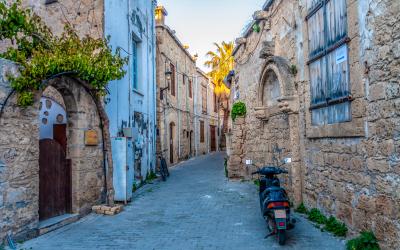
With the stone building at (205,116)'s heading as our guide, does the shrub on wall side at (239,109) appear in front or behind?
in front

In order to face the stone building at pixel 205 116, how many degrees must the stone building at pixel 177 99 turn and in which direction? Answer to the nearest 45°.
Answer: approximately 135° to its left

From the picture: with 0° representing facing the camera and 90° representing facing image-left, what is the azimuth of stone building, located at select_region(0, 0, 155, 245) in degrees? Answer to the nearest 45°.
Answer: approximately 315°

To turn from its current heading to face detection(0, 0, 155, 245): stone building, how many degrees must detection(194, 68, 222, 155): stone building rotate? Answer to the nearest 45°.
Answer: approximately 45° to its right

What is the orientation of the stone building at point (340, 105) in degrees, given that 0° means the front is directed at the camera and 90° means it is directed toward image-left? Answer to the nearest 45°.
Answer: approximately 45°

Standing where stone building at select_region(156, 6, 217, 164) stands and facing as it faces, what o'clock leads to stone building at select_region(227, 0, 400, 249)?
stone building at select_region(227, 0, 400, 249) is roughly at 1 o'clock from stone building at select_region(156, 6, 217, 164).

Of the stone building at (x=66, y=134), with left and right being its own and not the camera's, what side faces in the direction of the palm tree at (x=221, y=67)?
left

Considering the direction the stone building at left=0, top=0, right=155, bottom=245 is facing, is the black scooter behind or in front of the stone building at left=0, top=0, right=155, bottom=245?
in front

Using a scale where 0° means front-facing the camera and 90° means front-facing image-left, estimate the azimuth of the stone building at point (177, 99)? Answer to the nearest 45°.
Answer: approximately 315°
